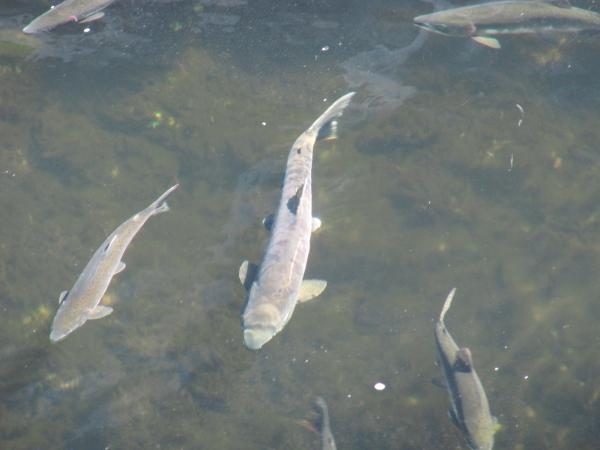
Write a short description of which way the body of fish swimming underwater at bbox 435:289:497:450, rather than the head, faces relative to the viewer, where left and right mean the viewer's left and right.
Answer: facing the viewer

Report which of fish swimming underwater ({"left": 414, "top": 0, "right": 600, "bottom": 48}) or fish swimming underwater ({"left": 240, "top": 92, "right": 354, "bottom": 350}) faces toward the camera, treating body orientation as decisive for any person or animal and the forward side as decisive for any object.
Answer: fish swimming underwater ({"left": 240, "top": 92, "right": 354, "bottom": 350})

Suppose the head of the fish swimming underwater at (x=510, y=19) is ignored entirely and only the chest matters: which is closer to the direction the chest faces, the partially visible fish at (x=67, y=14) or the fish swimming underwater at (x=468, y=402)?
the partially visible fish

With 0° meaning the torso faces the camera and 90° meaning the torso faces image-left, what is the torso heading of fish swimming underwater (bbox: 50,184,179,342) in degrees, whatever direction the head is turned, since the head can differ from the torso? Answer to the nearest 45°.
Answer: approximately 45°

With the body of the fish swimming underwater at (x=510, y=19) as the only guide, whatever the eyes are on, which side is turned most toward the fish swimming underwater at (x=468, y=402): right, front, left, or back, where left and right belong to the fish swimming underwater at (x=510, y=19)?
left

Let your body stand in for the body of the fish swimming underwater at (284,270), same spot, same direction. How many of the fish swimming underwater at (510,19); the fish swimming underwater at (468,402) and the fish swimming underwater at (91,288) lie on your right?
1

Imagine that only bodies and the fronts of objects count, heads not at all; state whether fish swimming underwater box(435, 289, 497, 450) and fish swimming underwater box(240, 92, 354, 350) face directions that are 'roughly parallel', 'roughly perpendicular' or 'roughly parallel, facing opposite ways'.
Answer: roughly parallel

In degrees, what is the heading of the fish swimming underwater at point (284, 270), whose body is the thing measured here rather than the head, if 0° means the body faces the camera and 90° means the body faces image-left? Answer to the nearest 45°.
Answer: approximately 0°

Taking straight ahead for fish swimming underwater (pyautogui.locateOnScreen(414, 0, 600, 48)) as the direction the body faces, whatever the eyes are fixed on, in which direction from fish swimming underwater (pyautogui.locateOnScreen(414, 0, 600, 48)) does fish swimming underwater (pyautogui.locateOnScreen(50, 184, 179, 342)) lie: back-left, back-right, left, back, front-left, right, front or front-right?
front-left

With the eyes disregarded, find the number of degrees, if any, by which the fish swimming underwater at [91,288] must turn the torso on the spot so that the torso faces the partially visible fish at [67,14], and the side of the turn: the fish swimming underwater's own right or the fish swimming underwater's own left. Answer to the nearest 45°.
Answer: approximately 135° to the fish swimming underwater's own right

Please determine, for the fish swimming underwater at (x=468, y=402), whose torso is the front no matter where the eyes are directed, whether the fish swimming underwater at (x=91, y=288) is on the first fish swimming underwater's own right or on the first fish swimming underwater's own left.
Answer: on the first fish swimming underwater's own right

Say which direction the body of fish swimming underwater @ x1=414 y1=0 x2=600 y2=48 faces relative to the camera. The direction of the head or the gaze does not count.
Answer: to the viewer's left

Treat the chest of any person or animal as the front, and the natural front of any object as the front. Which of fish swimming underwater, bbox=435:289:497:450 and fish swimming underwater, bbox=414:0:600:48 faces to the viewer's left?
fish swimming underwater, bbox=414:0:600:48

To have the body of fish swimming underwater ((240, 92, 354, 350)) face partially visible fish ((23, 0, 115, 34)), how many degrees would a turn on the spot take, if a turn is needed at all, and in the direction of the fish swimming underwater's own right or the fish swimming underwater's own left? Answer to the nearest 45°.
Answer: approximately 135° to the fish swimming underwater's own right

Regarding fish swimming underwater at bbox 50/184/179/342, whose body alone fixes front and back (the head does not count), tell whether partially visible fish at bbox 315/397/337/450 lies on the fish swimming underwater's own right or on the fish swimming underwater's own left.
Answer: on the fish swimming underwater's own left
